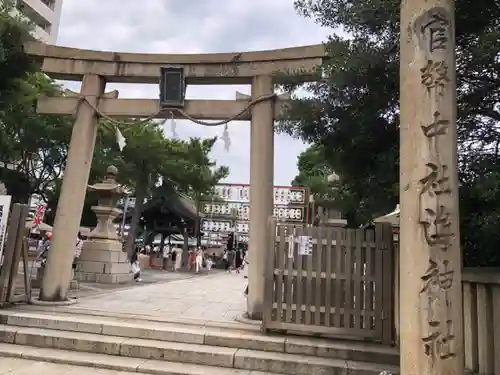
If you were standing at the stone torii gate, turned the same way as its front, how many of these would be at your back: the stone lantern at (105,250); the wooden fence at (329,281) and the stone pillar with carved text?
1

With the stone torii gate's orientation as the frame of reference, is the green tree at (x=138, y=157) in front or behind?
behind

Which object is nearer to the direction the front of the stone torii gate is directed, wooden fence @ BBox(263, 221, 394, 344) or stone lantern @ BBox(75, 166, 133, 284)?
the wooden fence

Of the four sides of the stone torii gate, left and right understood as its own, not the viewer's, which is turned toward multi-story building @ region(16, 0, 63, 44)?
back

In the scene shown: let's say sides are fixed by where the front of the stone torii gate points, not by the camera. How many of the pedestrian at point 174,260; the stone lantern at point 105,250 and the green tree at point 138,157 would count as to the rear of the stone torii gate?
3

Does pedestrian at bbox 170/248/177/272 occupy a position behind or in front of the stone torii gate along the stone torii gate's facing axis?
behind

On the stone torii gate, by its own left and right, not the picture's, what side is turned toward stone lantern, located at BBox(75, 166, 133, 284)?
back

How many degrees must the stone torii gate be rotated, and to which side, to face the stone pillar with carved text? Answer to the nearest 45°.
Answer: approximately 45° to its left

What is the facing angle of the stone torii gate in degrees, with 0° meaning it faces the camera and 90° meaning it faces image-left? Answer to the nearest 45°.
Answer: approximately 0°

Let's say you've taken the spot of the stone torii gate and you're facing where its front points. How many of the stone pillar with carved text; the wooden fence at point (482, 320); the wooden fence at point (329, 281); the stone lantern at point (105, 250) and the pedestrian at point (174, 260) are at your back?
2

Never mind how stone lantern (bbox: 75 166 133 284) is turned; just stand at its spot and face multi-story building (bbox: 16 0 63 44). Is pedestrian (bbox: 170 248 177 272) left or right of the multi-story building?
right

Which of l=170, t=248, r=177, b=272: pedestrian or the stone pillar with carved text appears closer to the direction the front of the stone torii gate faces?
the stone pillar with carved text
